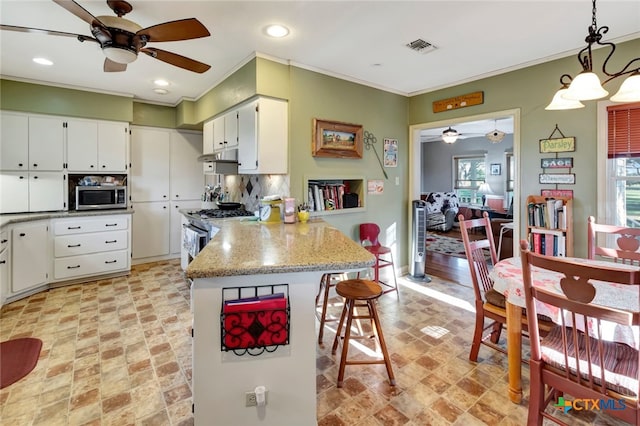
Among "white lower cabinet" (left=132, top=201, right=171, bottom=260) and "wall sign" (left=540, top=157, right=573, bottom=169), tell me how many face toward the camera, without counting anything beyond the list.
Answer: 2

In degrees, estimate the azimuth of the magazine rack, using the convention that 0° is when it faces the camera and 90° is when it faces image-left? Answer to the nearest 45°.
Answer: approximately 0°

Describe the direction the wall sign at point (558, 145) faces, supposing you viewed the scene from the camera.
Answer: facing the viewer

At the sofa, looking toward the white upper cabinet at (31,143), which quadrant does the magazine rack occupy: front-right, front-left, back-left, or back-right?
front-left

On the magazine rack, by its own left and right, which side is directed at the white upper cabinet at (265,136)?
back

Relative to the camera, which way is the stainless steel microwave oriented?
toward the camera

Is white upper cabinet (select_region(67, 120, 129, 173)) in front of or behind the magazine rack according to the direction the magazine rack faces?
behind

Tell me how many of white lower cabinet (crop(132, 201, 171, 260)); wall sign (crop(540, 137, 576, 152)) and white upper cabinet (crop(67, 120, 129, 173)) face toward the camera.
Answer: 3

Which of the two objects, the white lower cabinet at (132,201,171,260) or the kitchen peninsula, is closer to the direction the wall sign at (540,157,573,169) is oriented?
the kitchen peninsula

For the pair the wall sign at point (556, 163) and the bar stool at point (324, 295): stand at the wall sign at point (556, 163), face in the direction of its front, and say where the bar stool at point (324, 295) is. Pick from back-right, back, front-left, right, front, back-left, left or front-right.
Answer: front-right

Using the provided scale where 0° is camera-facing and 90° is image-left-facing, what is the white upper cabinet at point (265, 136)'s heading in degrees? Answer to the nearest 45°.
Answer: approximately 45°

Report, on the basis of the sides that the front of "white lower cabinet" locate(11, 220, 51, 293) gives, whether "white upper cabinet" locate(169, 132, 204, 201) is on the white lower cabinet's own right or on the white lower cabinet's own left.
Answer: on the white lower cabinet's own left

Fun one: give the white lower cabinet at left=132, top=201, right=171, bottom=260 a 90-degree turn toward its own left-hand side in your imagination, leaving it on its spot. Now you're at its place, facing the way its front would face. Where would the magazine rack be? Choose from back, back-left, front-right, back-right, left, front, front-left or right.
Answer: right

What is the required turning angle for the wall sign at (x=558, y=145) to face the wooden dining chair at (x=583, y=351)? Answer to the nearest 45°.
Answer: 0° — it already faces it
